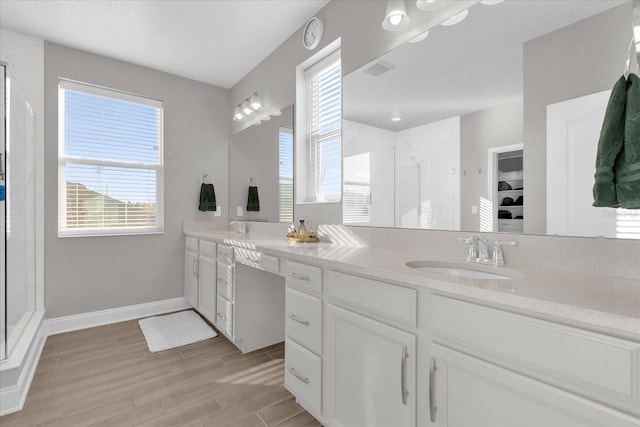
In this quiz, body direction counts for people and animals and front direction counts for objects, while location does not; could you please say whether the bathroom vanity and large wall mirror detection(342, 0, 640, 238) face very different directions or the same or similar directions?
same or similar directions

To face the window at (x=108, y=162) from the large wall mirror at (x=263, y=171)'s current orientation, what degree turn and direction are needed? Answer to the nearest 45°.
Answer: approximately 45° to its right

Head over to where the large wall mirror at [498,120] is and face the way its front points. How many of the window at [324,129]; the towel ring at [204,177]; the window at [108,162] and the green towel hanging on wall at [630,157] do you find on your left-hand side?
1

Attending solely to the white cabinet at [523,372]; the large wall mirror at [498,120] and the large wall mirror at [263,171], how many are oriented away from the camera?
0

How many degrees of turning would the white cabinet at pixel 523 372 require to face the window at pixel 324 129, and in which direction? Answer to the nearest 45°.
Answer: approximately 90° to its right

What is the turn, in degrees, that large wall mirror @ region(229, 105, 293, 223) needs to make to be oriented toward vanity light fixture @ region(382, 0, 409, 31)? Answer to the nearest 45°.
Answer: approximately 90° to its left

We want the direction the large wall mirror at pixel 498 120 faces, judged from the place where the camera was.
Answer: facing the viewer and to the left of the viewer

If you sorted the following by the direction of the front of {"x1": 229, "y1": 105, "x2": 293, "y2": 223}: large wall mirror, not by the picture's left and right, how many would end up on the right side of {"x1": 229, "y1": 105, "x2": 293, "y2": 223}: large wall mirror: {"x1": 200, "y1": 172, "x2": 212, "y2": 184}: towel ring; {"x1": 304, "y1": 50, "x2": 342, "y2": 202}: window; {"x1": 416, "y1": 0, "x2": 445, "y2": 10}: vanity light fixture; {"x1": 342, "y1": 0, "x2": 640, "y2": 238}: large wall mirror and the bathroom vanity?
1

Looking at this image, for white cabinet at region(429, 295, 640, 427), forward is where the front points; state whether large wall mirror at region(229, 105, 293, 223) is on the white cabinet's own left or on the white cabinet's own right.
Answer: on the white cabinet's own right

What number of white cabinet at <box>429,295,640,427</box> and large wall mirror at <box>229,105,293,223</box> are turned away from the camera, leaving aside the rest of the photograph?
0
